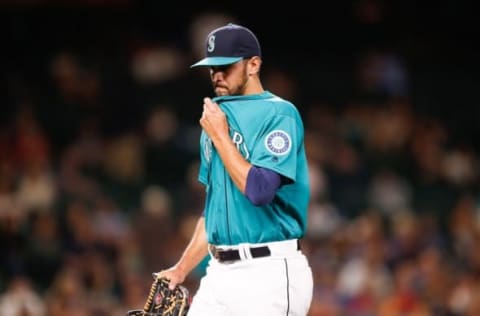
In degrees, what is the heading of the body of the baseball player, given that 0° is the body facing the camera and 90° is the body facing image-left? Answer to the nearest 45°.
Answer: approximately 45°
